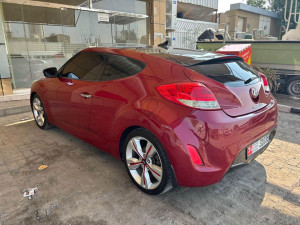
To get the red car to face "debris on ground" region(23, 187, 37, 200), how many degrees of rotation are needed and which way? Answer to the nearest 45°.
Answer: approximately 45° to its left

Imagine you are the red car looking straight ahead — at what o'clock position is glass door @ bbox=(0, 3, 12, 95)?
The glass door is roughly at 12 o'clock from the red car.

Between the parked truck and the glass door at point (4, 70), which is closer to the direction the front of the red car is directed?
the glass door

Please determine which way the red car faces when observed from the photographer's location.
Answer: facing away from the viewer and to the left of the viewer

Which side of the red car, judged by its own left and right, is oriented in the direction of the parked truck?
right

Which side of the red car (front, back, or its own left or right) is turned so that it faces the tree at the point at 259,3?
right

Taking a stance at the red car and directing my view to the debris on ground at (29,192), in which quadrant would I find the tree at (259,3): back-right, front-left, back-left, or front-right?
back-right

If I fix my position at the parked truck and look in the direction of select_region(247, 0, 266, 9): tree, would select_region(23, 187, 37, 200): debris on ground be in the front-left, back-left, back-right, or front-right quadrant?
back-left
